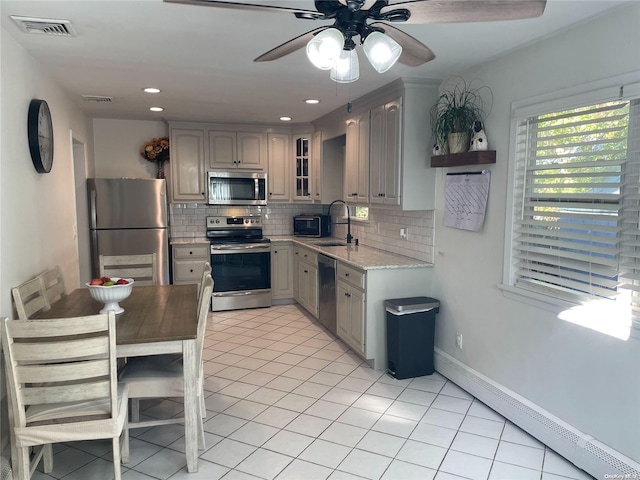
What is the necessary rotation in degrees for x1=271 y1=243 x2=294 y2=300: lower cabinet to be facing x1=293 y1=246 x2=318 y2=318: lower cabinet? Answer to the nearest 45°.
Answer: approximately 45° to its left

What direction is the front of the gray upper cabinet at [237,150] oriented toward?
toward the camera

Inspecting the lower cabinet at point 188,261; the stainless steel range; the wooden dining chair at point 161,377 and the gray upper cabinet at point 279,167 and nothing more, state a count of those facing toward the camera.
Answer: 3

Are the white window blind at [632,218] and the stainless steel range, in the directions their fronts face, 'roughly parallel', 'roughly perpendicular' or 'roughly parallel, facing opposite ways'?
roughly perpendicular

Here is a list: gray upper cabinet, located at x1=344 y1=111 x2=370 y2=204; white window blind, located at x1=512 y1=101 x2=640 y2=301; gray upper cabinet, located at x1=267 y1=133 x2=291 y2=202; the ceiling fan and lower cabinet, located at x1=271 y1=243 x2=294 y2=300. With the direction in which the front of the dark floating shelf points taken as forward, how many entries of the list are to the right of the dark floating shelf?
3

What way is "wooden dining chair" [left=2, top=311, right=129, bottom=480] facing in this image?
away from the camera

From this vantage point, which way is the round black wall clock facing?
to the viewer's right

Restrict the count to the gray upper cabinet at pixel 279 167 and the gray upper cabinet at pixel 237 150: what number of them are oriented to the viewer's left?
0

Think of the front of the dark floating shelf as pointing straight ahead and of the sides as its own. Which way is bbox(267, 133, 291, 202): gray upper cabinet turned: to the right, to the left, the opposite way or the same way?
to the left

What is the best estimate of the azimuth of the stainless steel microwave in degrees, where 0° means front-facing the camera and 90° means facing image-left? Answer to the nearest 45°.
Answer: approximately 0°

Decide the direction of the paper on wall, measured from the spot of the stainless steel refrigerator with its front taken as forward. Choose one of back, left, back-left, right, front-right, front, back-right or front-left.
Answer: front-left

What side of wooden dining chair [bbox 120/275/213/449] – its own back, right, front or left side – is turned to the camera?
left

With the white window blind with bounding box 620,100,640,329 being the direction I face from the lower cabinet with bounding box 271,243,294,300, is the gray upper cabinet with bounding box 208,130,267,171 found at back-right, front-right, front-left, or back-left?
back-right

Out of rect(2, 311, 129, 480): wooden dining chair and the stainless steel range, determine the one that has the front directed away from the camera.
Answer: the wooden dining chair

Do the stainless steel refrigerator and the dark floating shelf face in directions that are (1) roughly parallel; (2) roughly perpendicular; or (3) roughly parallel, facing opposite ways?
roughly perpendicular
